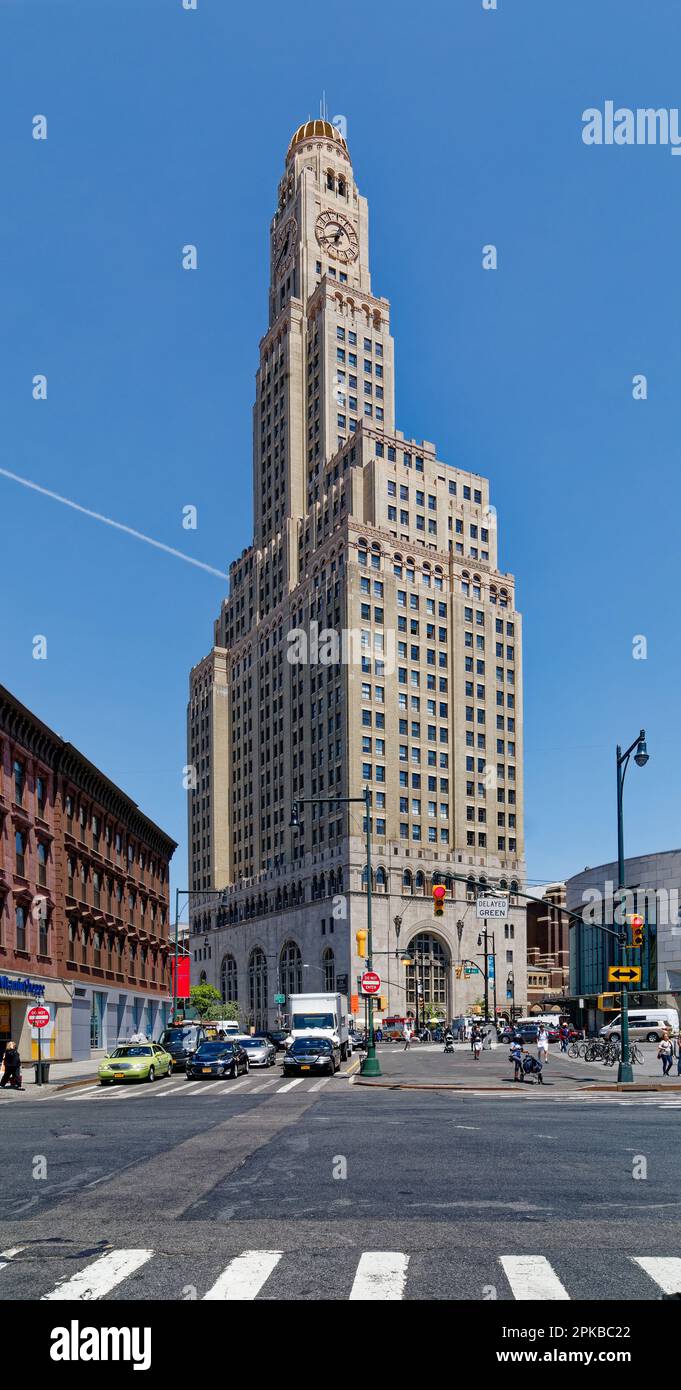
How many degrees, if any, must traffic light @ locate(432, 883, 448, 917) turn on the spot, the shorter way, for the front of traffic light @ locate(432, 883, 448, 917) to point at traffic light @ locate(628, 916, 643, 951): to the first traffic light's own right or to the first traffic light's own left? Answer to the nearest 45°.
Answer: approximately 45° to the first traffic light's own left

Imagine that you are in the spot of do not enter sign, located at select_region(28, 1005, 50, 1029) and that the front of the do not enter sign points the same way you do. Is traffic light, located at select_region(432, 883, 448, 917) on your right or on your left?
on your left

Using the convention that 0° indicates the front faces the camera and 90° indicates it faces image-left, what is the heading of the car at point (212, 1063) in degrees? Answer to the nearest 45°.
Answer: approximately 45°

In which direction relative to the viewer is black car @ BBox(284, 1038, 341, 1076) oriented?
toward the camera

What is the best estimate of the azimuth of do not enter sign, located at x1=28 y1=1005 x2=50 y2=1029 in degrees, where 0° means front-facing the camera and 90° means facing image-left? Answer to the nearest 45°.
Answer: approximately 0°

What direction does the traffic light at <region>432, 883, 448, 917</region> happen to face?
toward the camera

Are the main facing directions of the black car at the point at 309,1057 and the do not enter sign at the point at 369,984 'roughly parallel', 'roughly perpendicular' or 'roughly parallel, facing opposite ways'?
roughly parallel

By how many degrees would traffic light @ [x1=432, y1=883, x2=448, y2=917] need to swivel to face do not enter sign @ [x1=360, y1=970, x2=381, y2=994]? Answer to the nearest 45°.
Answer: approximately 135° to its right

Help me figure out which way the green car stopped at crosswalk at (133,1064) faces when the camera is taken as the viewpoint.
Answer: facing the viewer and to the left of the viewer

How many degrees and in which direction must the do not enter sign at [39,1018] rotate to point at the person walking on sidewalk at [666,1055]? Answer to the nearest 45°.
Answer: approximately 90° to its left

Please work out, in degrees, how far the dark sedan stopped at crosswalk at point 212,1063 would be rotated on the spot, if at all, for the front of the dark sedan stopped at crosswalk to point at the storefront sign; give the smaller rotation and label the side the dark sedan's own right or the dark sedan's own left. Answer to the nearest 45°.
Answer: approximately 90° to the dark sedan's own right
